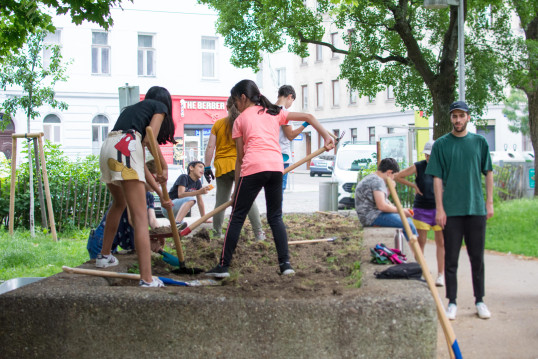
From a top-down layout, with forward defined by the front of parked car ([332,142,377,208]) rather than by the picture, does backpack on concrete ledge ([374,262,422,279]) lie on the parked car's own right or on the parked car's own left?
on the parked car's own left

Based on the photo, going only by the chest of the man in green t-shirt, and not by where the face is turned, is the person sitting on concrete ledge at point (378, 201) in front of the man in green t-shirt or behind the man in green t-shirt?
behind

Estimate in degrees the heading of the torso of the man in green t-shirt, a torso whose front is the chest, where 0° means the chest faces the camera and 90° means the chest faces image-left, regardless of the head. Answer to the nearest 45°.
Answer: approximately 0°

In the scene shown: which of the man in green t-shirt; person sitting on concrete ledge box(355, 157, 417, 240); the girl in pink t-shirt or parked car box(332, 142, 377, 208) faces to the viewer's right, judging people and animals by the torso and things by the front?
the person sitting on concrete ledge

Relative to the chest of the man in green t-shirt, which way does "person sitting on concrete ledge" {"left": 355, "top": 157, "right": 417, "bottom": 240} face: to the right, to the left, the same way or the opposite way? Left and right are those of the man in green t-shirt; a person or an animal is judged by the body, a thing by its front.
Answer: to the left

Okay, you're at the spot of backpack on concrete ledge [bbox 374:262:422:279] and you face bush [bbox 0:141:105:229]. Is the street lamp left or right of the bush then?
right

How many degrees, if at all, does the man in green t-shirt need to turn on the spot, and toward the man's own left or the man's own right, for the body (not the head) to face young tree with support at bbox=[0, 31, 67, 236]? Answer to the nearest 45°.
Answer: approximately 135° to the man's own right

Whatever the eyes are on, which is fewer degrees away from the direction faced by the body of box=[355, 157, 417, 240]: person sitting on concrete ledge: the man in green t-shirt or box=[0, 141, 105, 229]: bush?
the man in green t-shirt

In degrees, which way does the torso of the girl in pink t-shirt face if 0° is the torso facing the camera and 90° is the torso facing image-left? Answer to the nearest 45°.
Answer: approximately 135°

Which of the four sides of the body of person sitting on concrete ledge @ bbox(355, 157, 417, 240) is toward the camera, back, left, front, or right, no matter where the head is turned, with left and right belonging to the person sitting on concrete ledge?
right
